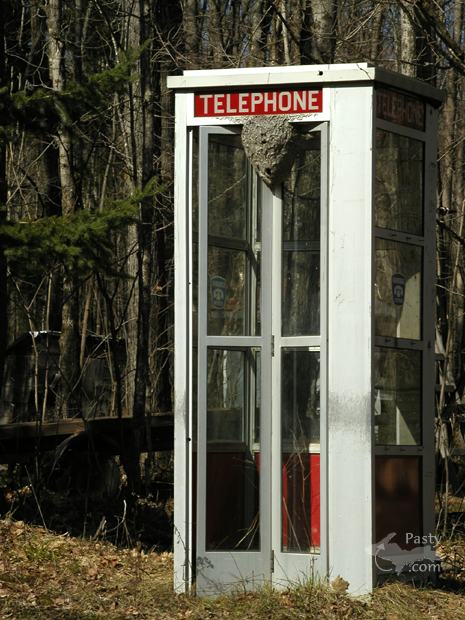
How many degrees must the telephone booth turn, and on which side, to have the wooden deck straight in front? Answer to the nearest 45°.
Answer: approximately 135° to its right

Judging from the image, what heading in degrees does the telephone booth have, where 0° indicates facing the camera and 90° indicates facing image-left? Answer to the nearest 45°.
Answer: approximately 0°
